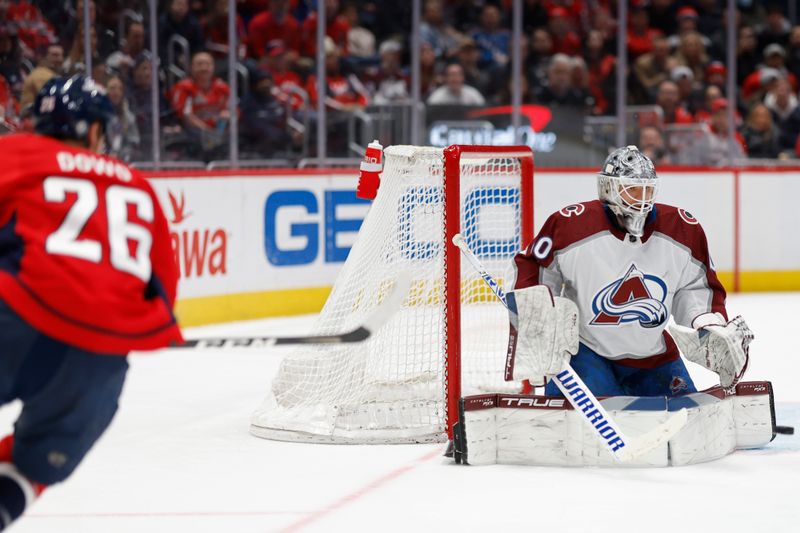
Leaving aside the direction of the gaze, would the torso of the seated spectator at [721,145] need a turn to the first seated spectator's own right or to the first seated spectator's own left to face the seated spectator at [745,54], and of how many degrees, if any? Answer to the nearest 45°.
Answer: approximately 180°

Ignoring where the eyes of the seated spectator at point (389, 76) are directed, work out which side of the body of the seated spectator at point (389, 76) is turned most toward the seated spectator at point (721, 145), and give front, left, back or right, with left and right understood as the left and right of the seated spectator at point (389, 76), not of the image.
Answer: left

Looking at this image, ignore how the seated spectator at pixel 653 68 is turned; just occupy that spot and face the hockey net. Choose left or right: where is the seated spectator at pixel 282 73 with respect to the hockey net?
right

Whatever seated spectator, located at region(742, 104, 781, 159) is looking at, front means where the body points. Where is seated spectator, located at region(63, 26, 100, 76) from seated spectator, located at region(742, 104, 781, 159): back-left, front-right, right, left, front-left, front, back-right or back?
front-right

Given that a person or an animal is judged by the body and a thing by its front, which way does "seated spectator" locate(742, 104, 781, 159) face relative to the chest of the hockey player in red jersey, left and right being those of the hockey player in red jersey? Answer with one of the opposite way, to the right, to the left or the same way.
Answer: the opposite way

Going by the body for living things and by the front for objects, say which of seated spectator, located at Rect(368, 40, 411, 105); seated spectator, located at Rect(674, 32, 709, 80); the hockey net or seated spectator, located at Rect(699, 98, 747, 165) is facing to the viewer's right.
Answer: the hockey net

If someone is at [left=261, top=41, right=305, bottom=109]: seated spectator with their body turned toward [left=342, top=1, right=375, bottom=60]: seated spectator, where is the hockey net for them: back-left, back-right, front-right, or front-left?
back-right

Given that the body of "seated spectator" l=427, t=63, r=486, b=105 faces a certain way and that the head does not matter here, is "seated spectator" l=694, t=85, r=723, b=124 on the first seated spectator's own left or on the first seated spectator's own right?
on the first seated spectator's own left

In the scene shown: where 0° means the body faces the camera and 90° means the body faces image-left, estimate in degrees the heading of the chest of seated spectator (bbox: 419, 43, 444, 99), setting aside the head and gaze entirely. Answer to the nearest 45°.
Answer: approximately 0°

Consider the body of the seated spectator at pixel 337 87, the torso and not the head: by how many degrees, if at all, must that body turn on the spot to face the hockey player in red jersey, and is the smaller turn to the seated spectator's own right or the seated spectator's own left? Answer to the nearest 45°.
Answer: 0° — they already face them

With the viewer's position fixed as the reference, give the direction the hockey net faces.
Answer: facing to the right of the viewer

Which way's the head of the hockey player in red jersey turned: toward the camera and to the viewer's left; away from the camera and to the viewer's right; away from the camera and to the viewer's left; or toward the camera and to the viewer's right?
away from the camera and to the viewer's right
